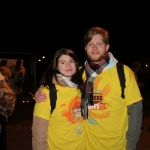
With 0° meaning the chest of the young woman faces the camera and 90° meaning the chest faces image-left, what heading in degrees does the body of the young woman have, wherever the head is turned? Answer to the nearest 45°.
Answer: approximately 315°
